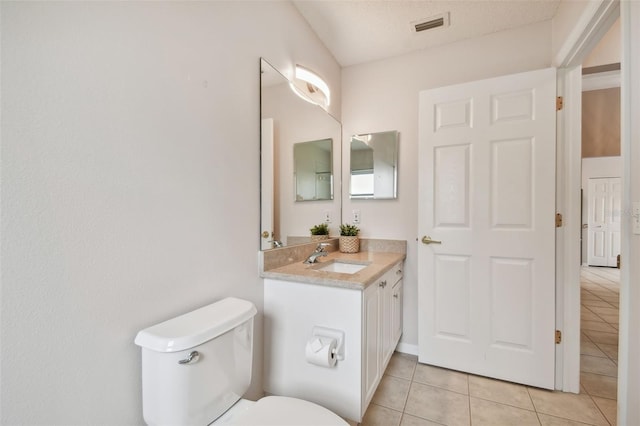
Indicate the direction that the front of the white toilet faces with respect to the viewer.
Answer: facing the viewer and to the right of the viewer

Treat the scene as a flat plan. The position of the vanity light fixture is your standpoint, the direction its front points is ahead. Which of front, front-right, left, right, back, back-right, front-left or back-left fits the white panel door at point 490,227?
front-left
